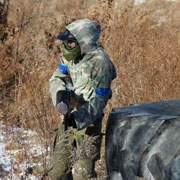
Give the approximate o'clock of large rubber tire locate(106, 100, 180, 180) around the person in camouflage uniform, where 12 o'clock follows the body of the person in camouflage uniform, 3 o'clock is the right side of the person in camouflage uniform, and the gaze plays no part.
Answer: The large rubber tire is roughly at 10 o'clock from the person in camouflage uniform.

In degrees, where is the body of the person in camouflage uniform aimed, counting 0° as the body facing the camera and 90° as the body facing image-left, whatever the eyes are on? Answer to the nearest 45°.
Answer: approximately 45°
